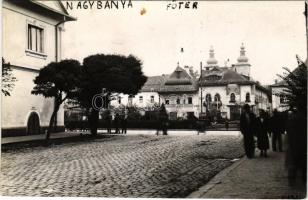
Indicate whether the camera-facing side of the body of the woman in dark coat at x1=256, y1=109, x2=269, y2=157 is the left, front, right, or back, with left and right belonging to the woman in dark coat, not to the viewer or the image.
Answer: front

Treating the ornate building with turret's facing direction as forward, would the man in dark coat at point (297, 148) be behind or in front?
in front

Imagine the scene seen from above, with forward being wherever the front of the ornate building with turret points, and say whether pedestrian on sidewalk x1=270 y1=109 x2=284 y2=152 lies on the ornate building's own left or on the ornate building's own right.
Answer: on the ornate building's own left

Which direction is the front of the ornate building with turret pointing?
toward the camera

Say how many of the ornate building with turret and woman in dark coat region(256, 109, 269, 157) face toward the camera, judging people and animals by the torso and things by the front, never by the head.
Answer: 2

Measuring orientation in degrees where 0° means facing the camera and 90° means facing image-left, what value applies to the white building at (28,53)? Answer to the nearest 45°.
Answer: approximately 315°

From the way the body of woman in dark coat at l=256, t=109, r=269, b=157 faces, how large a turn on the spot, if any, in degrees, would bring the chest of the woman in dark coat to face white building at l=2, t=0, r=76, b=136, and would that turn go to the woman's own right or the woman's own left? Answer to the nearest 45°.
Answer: approximately 90° to the woman's own right

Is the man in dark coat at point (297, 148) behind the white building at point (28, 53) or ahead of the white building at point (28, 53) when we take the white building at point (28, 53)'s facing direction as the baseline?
ahead

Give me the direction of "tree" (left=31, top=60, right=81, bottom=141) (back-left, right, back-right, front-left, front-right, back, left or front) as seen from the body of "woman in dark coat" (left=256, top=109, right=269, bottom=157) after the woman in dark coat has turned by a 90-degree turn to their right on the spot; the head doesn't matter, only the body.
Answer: front

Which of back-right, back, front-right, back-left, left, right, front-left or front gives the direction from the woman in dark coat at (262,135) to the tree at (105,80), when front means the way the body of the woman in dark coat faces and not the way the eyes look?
right

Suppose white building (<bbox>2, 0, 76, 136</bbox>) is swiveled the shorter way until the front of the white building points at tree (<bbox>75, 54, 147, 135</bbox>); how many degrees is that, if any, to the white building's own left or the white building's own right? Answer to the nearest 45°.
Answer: approximately 45° to the white building's own left

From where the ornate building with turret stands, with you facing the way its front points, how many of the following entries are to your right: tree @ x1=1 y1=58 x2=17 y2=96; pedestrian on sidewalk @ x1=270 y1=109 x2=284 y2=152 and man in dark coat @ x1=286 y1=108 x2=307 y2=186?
1

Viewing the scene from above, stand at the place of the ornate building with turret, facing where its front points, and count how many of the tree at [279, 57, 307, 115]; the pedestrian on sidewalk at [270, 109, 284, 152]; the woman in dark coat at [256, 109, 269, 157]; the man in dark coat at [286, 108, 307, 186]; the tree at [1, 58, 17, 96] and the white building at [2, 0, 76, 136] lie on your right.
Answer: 2
